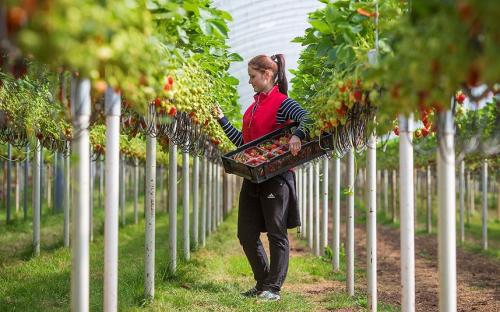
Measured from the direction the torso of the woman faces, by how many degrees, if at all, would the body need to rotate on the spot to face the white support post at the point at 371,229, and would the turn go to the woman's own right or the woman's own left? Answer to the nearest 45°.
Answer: approximately 90° to the woman's own left

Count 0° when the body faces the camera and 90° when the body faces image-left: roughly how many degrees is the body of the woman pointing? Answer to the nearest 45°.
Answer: approximately 45°

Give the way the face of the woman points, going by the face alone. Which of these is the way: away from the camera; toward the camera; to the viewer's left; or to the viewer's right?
to the viewer's left

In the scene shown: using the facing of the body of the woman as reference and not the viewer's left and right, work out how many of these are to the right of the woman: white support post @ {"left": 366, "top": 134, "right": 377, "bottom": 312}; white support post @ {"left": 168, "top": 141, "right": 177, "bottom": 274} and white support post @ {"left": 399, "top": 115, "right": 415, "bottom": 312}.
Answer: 1

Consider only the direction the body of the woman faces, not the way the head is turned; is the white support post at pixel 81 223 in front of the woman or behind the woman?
in front

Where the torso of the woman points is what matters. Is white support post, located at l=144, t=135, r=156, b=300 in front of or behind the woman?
in front

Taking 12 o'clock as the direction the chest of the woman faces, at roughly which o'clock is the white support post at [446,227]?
The white support post is roughly at 10 o'clock from the woman.

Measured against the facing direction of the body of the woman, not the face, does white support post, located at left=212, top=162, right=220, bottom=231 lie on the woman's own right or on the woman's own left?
on the woman's own right

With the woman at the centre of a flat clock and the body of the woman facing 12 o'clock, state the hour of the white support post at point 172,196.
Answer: The white support post is roughly at 3 o'clock from the woman.

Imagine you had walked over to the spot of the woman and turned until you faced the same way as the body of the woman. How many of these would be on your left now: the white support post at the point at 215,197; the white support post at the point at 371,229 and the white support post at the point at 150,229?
1

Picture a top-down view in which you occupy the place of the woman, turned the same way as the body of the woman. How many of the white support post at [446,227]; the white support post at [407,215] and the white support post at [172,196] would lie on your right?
1
